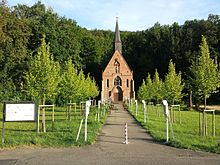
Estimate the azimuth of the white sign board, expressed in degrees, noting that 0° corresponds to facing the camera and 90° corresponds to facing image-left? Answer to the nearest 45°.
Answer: approximately 0°

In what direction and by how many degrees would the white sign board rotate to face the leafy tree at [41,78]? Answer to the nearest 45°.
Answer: approximately 180°

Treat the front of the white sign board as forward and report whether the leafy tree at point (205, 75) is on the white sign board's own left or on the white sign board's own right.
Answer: on the white sign board's own left
